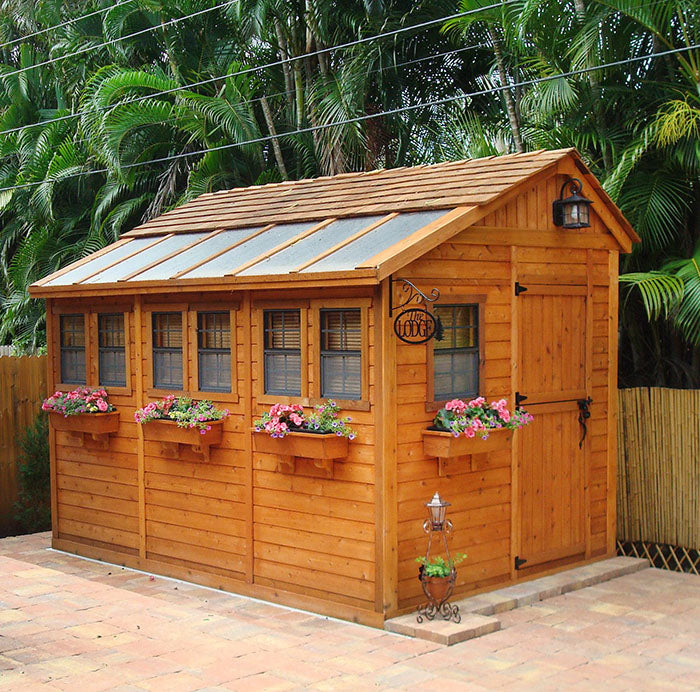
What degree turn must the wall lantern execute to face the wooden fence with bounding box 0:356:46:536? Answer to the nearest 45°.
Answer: approximately 135° to its right

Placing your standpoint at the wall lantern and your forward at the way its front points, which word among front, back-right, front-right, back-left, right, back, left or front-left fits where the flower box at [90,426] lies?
back-right

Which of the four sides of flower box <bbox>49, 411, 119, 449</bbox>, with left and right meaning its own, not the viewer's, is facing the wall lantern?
left

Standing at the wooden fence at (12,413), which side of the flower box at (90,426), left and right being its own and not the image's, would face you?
right

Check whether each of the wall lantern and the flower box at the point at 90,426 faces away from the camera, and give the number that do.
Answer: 0

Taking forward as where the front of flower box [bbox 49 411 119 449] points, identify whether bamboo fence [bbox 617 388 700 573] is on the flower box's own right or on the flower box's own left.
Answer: on the flower box's own left

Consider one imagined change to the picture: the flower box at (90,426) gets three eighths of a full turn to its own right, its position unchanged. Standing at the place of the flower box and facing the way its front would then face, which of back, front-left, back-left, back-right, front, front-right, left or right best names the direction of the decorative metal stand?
back-right

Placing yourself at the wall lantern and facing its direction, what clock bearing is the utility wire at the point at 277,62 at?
The utility wire is roughly at 6 o'clock from the wall lantern.

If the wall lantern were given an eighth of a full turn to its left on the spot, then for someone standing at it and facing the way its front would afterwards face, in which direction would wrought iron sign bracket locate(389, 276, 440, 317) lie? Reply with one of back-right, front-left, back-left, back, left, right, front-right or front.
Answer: back-right

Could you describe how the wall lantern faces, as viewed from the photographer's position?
facing the viewer and to the right of the viewer

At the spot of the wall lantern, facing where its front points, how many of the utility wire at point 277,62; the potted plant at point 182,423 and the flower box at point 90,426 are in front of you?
0

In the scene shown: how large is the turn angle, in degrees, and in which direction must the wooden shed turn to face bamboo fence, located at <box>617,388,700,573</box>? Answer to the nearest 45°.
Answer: approximately 45° to its left

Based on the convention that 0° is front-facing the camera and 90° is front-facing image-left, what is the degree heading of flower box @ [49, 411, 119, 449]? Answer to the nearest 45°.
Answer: approximately 45°
